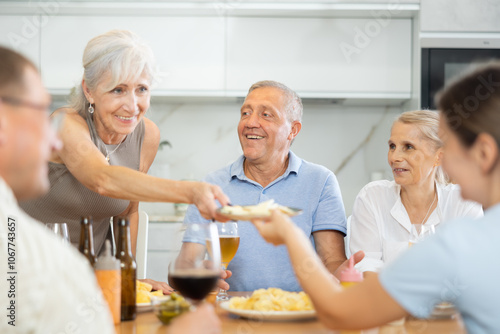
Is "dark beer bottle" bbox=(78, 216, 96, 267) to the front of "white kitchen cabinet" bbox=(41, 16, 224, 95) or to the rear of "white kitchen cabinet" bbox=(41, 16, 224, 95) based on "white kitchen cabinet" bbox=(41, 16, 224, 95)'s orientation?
to the front

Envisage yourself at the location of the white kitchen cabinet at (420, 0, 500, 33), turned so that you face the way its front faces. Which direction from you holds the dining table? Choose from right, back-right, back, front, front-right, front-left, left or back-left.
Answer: front

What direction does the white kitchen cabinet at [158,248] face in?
toward the camera

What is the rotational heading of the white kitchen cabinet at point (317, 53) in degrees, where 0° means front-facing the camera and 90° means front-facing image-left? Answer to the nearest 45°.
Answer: approximately 0°

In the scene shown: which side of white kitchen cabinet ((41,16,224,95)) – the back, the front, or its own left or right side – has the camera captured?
front

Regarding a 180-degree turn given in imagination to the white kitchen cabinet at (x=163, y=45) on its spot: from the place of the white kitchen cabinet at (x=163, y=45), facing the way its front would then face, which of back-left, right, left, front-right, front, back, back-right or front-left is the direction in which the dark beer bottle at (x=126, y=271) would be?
back

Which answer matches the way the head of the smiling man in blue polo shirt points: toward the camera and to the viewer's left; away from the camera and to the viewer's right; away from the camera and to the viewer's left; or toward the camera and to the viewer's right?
toward the camera and to the viewer's left

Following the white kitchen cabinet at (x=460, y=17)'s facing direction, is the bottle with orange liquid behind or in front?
in front

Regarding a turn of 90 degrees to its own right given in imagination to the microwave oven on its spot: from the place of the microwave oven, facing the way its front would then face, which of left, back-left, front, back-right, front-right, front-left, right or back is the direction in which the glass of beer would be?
left

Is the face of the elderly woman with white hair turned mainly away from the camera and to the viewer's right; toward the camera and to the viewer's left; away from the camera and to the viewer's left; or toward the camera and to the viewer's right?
toward the camera and to the viewer's right

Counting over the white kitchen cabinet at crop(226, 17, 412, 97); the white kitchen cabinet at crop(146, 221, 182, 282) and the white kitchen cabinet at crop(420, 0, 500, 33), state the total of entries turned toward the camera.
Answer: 3

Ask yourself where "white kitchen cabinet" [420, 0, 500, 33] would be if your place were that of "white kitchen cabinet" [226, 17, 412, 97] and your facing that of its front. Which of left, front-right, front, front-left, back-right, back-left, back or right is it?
left

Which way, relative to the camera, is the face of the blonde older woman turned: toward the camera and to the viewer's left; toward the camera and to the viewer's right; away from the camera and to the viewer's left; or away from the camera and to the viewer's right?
toward the camera and to the viewer's left

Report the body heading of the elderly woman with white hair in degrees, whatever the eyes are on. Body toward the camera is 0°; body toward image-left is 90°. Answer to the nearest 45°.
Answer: approximately 315°

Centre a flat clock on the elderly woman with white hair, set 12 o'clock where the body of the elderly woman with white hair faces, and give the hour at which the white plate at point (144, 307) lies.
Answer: The white plate is roughly at 1 o'clock from the elderly woman with white hair.

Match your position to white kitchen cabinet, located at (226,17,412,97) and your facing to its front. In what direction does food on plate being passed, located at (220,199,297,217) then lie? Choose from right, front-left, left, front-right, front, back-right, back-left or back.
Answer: front

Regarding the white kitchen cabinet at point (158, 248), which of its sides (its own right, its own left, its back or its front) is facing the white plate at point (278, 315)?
front

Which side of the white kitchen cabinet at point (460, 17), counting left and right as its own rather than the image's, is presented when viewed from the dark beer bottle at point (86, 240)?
front
